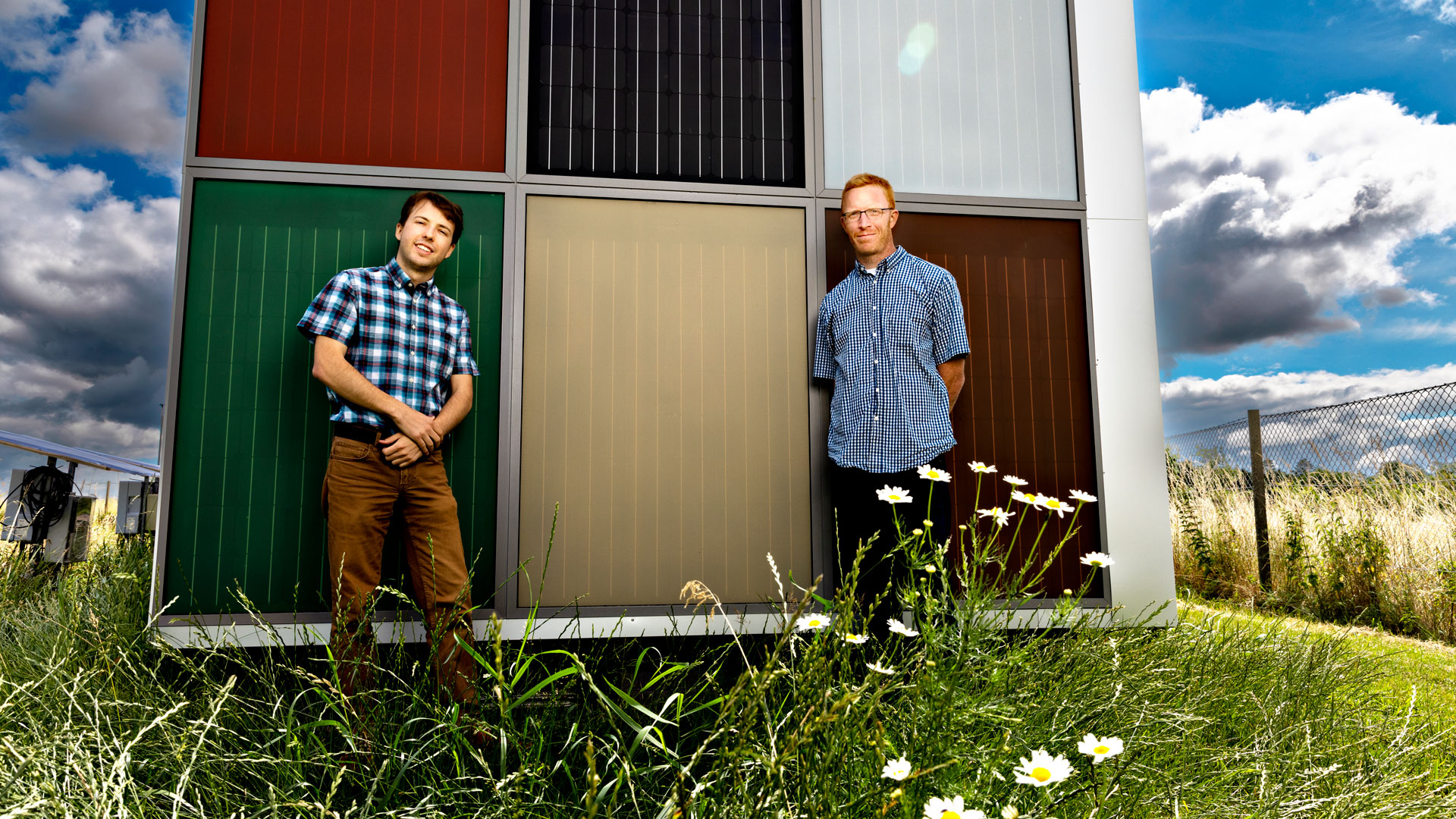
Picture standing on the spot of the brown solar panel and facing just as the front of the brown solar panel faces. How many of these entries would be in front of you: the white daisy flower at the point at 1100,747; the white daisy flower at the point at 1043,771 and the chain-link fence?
2

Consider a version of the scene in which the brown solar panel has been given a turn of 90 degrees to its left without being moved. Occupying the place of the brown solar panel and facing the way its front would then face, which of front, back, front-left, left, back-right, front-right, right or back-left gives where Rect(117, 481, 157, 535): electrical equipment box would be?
back

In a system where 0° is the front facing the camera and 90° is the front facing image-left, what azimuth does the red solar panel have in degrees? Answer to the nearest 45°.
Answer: approximately 0°

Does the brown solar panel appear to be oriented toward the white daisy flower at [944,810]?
yes

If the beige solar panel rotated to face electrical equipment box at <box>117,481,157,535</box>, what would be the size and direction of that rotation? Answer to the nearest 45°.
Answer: approximately 135° to its right

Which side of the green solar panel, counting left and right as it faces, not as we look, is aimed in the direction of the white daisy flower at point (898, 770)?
front

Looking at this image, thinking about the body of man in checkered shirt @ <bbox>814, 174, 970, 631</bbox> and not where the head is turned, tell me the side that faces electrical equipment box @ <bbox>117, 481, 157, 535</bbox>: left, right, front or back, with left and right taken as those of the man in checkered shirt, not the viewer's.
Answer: right

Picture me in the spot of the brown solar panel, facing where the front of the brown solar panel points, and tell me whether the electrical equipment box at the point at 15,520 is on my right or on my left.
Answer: on my right

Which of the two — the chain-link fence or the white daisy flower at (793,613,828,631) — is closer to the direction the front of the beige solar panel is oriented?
the white daisy flower

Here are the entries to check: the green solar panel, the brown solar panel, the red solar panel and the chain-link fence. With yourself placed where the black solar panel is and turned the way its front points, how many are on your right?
2

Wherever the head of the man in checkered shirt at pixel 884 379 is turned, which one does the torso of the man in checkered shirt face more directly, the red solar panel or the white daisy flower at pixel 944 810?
the white daisy flower

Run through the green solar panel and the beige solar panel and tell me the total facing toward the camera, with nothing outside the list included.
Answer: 2

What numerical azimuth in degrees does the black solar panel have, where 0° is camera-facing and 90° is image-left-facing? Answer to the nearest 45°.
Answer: approximately 0°

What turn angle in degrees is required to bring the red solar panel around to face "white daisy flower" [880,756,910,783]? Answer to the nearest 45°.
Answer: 0° — it already faces it
